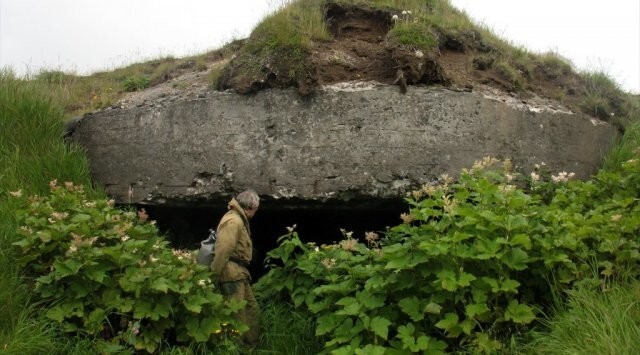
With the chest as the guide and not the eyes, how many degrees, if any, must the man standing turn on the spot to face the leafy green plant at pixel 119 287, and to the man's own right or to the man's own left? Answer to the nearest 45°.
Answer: approximately 135° to the man's own right

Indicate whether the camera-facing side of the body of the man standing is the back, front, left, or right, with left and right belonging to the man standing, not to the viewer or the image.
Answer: right
